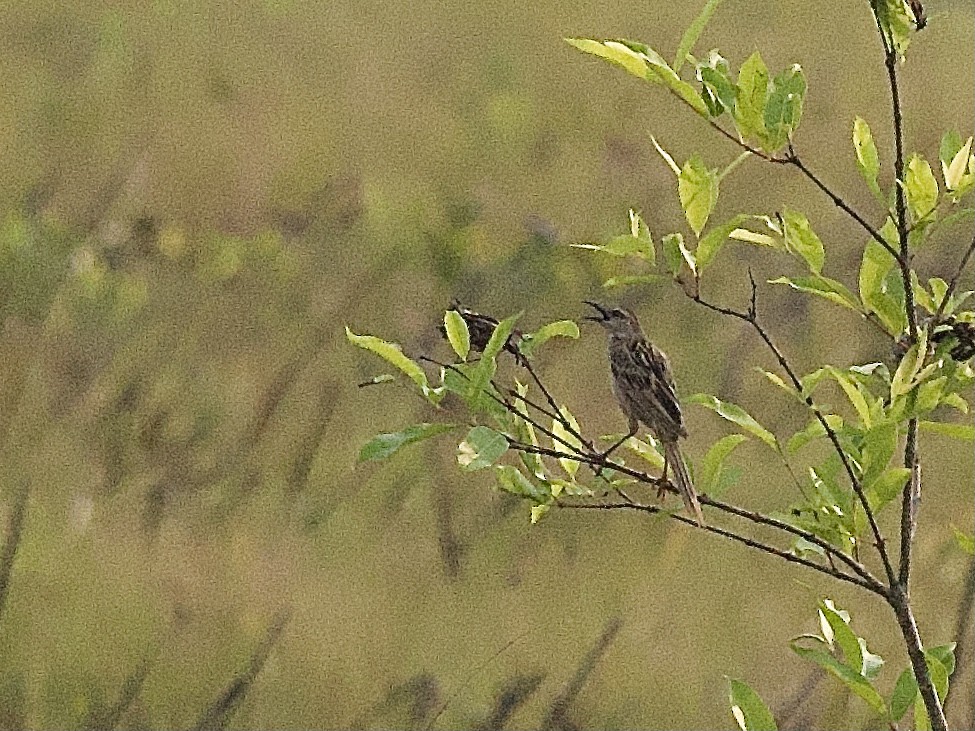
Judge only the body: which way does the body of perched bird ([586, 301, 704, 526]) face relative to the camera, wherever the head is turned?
to the viewer's left
